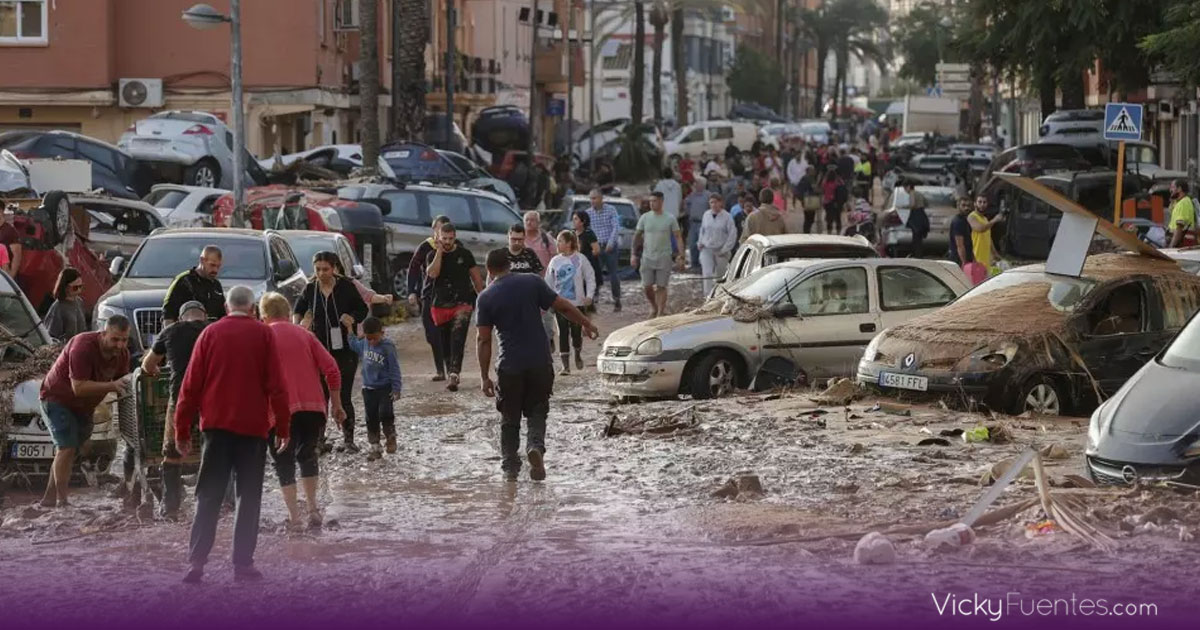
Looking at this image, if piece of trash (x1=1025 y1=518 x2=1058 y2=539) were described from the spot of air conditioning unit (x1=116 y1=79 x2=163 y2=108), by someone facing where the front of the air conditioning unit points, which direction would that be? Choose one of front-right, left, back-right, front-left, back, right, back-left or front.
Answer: front

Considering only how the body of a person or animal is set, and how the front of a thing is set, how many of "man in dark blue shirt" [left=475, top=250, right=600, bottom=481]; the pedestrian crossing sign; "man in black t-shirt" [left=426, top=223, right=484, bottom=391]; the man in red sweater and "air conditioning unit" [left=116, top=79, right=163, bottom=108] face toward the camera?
3

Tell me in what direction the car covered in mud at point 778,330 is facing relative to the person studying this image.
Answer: facing the viewer and to the left of the viewer

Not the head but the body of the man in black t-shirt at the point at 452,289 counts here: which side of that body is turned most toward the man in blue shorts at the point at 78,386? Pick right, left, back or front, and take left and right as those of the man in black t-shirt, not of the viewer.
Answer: front

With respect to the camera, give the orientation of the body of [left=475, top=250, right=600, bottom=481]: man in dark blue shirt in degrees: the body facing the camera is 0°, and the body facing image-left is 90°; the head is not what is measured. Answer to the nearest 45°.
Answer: approximately 180°

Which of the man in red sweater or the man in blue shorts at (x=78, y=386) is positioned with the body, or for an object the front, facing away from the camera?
the man in red sweater

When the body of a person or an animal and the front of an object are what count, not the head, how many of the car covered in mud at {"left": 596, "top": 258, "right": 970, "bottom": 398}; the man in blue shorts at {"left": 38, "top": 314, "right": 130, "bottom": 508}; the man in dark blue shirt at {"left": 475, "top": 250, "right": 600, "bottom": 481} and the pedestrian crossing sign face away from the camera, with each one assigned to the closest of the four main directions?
1

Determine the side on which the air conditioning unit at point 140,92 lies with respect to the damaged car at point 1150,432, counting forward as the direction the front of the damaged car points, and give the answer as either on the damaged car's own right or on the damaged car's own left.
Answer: on the damaged car's own right

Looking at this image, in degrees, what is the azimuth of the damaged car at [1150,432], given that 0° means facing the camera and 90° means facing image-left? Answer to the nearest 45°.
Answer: approximately 45°

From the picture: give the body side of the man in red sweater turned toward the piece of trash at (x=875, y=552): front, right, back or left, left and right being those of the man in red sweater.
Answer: right

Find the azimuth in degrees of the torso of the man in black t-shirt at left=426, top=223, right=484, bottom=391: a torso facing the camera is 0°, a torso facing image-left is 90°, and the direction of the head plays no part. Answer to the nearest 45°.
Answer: approximately 0°

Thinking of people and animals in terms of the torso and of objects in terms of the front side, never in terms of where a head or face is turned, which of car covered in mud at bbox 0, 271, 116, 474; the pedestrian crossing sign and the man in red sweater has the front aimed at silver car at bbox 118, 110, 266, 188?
the man in red sweater

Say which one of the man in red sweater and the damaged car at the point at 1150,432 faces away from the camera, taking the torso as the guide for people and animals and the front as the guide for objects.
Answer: the man in red sweater

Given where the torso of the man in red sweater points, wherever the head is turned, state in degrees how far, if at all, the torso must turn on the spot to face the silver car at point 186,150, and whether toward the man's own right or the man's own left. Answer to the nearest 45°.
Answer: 0° — they already face it

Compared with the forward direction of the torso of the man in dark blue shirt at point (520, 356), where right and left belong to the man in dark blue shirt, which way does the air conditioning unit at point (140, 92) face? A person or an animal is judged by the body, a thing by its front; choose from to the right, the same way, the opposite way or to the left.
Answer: the opposite way

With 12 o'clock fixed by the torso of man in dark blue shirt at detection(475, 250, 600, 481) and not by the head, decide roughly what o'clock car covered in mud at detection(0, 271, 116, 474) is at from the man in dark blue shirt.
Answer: The car covered in mud is roughly at 9 o'clock from the man in dark blue shirt.

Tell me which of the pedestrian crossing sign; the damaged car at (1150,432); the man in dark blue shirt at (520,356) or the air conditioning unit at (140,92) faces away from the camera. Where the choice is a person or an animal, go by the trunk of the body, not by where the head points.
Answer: the man in dark blue shirt

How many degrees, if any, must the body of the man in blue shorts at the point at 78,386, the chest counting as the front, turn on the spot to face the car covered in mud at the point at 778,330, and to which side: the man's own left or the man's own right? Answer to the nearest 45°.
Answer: approximately 90° to the man's own left
